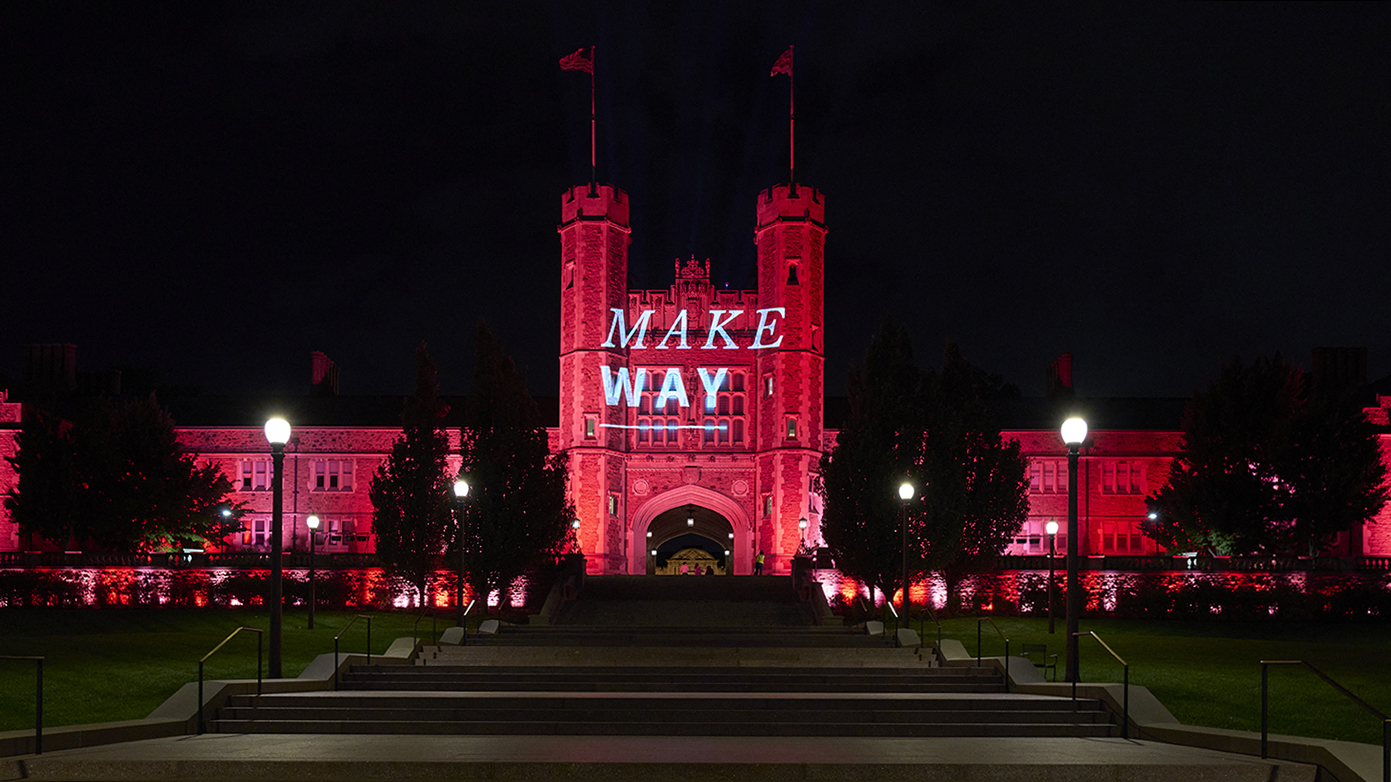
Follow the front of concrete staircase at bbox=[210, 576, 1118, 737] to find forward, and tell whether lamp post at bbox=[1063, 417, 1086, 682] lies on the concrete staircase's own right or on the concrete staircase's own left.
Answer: on the concrete staircase's own left

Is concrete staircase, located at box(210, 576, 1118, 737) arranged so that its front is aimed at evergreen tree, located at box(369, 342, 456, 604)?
no

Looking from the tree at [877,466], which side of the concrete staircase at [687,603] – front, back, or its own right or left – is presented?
left

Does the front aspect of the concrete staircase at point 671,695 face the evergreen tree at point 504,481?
no

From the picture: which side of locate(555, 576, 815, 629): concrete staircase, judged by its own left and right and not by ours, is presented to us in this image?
front

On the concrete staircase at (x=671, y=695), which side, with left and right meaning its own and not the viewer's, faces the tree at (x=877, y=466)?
back

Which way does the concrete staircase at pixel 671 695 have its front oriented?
toward the camera

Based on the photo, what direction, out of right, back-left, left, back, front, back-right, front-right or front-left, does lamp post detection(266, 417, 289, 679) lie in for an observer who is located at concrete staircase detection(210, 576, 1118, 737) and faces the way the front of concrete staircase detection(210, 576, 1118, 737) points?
right

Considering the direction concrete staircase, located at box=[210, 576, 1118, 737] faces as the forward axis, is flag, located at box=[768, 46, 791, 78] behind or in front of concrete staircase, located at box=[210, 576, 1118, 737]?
behind

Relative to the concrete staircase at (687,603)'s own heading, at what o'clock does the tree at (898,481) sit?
The tree is roughly at 9 o'clock from the concrete staircase.

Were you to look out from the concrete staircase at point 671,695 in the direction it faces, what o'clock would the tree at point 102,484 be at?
The tree is roughly at 5 o'clock from the concrete staircase.

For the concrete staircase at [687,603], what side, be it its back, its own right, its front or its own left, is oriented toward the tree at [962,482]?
left
